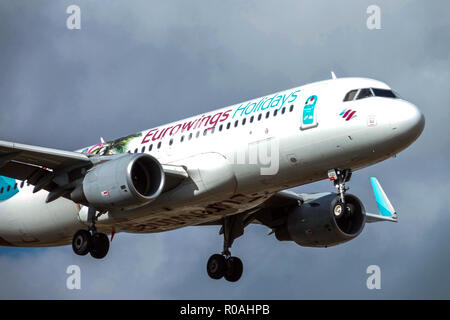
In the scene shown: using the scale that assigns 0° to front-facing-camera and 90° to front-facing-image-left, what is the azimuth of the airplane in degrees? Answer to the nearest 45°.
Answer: approximately 315°
